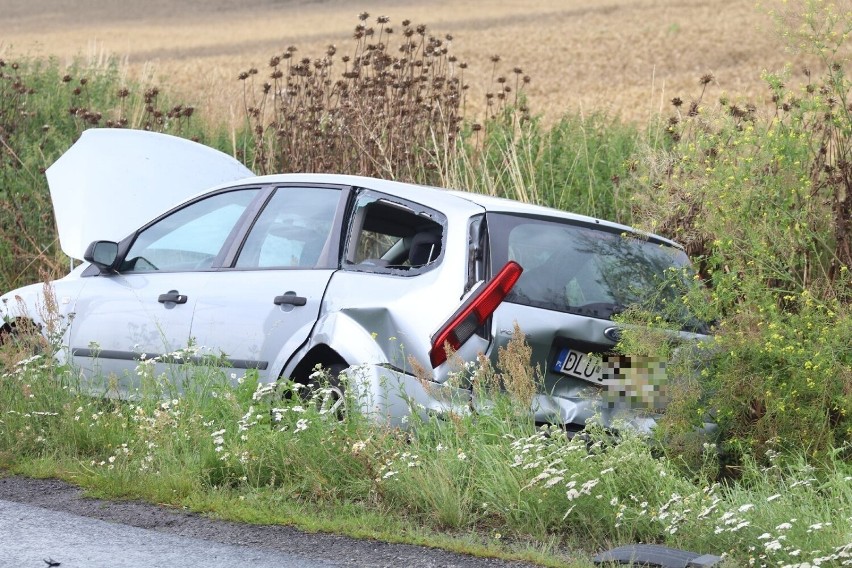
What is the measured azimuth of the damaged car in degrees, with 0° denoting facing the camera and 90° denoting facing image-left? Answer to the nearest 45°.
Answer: approximately 135°
